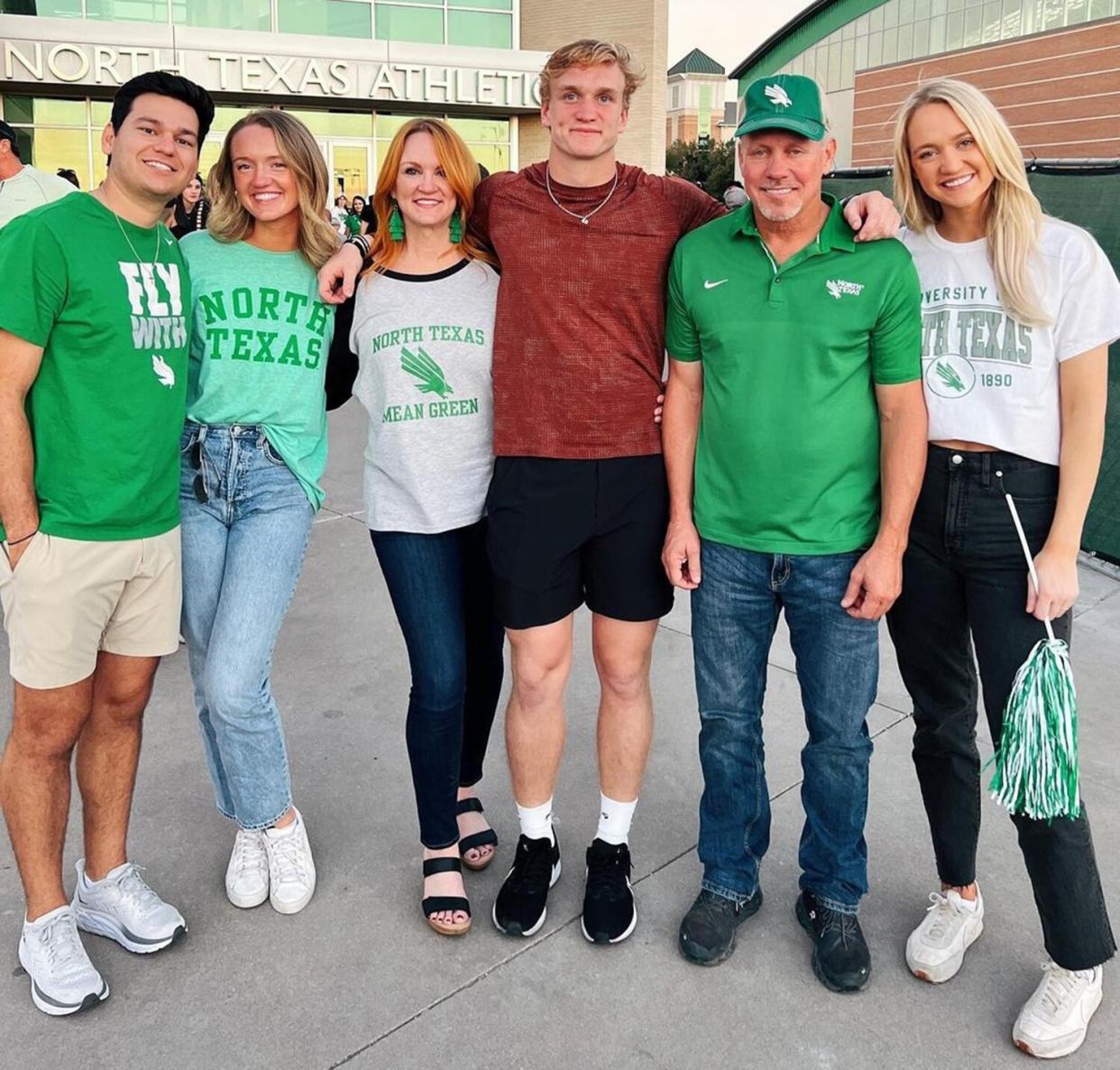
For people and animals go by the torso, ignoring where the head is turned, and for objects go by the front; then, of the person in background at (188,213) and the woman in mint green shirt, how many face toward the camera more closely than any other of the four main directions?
2

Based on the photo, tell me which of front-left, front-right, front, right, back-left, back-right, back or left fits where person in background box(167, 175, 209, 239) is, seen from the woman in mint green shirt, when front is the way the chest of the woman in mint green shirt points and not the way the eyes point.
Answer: back

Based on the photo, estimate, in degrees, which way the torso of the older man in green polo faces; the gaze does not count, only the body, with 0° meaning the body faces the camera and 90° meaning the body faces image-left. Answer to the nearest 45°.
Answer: approximately 0°

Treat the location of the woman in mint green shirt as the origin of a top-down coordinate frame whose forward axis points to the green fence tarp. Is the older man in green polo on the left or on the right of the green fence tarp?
right

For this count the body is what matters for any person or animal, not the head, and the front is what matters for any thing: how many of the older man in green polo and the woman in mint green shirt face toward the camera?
2

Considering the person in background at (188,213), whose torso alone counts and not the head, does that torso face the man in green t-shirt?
yes
